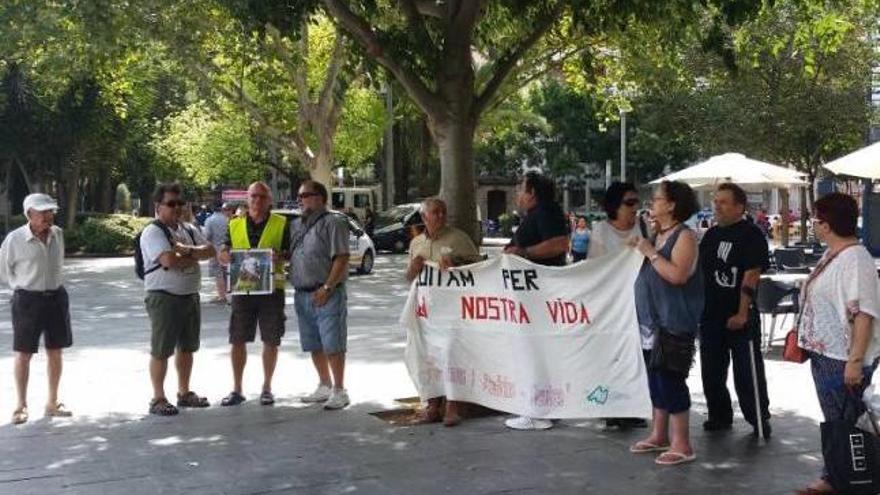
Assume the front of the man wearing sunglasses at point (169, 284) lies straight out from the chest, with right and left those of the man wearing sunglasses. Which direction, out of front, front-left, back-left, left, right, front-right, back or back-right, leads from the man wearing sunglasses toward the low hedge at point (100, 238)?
back-left

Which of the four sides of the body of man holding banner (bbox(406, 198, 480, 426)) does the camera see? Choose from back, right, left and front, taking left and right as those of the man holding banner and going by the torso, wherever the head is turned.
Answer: front

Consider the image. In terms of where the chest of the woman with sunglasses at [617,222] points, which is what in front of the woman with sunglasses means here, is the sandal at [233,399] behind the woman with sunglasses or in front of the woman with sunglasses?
behind

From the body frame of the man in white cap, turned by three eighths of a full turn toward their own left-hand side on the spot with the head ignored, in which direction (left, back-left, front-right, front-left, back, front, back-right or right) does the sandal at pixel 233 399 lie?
right

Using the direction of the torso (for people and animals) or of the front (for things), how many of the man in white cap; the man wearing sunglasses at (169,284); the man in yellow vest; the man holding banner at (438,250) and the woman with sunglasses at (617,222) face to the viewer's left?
0

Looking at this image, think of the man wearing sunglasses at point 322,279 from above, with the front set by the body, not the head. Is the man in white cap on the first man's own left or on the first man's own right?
on the first man's own right

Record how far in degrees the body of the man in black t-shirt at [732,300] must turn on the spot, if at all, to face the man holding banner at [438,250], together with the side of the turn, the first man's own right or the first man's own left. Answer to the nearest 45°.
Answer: approximately 45° to the first man's own right

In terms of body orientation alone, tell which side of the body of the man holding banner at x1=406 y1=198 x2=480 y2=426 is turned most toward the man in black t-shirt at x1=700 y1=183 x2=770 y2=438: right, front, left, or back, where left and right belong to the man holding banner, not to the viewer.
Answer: left

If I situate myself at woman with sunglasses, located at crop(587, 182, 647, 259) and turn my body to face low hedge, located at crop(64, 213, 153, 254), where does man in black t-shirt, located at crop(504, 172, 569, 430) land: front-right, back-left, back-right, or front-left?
front-left

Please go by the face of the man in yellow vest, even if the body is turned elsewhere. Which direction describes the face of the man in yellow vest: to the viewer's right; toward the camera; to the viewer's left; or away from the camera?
toward the camera

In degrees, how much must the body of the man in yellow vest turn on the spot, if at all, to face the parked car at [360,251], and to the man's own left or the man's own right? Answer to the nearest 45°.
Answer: approximately 180°
